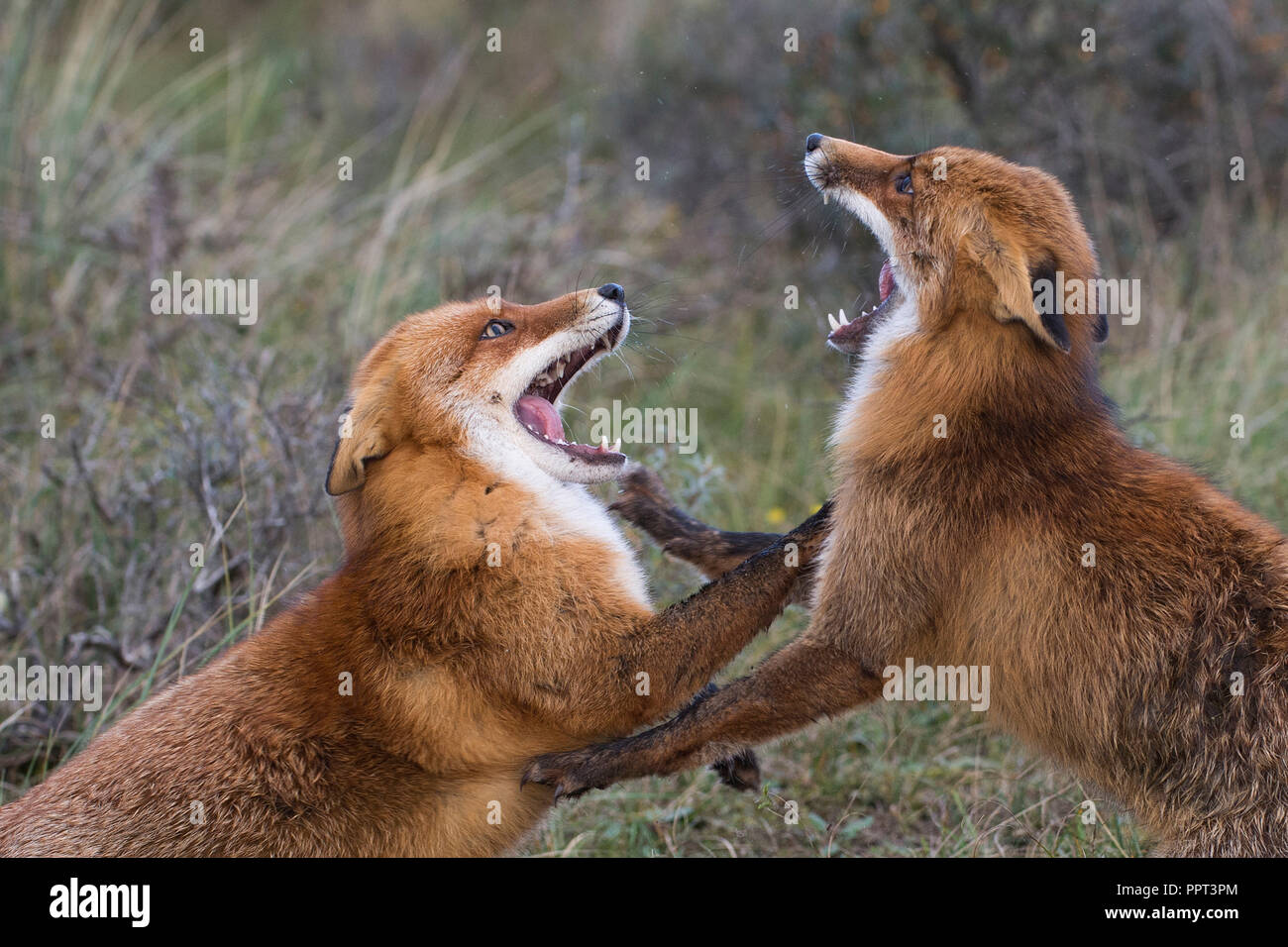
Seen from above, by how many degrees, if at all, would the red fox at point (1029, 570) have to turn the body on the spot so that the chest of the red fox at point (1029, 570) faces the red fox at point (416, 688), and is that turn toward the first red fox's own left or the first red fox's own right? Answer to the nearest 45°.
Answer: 0° — it already faces it

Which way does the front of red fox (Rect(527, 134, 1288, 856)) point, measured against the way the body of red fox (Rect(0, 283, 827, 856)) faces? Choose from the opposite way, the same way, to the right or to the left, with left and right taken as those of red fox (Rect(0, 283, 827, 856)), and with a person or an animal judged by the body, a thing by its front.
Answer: the opposite way

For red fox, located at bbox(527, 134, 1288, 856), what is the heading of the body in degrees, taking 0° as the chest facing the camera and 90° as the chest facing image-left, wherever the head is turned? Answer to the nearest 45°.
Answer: approximately 90°

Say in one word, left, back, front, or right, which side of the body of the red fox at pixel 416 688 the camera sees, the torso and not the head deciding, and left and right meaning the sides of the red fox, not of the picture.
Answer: right

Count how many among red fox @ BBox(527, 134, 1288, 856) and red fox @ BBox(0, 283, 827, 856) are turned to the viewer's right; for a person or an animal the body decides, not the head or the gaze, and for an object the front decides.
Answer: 1

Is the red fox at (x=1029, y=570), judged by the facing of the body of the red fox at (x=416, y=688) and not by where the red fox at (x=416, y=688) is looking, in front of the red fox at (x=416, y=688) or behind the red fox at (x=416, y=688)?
in front

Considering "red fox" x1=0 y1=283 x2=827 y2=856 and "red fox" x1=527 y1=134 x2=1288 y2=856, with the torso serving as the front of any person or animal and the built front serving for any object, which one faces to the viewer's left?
"red fox" x1=527 y1=134 x2=1288 y2=856
